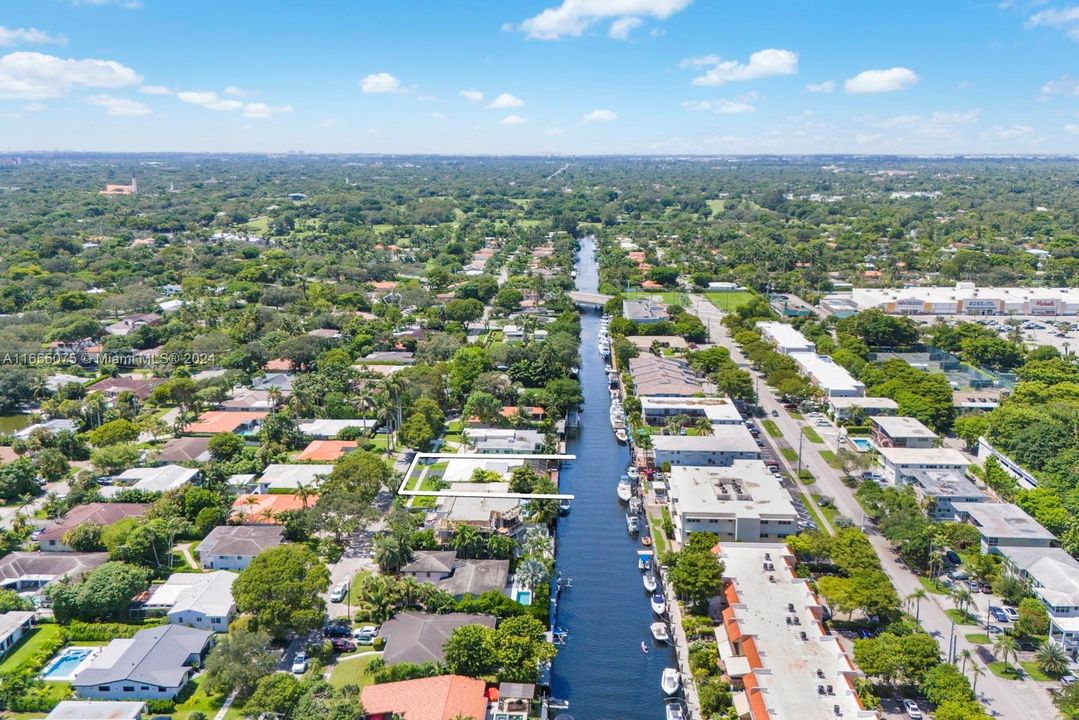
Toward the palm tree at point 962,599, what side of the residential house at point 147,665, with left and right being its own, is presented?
front

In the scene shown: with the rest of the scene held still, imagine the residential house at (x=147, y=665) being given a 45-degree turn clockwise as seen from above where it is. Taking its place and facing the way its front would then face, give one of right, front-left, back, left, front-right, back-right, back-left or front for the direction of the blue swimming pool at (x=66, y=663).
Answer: back

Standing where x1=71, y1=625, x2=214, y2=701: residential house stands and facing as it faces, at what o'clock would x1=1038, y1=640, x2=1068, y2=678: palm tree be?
The palm tree is roughly at 1 o'clock from the residential house.

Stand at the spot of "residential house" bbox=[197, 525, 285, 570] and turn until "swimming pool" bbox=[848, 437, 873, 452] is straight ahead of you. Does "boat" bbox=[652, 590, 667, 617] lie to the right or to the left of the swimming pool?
right

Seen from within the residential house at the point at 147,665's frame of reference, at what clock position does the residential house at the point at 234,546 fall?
the residential house at the point at 234,546 is roughly at 10 o'clock from the residential house at the point at 147,665.

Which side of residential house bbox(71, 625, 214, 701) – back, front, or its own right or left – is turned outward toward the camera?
right

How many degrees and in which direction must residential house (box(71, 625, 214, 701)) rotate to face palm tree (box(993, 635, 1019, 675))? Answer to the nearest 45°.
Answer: approximately 45° to its right

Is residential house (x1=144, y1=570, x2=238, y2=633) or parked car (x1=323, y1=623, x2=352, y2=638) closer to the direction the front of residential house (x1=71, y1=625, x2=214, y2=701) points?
the parked car

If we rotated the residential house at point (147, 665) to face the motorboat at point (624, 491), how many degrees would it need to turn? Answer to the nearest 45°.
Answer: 0° — it already faces it

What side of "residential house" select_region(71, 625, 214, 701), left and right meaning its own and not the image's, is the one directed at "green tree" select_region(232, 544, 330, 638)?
front

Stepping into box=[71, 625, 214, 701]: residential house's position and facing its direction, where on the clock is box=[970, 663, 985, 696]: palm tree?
The palm tree is roughly at 1 o'clock from the residential house.

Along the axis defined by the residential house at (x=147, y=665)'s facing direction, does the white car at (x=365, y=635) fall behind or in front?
in front
